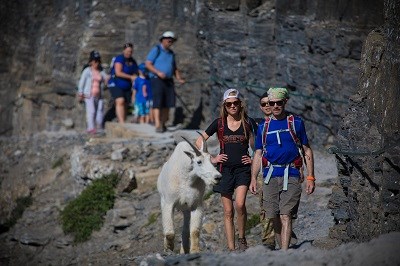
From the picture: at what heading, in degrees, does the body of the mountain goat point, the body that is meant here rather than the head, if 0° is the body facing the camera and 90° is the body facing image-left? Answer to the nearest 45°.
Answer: approximately 0°

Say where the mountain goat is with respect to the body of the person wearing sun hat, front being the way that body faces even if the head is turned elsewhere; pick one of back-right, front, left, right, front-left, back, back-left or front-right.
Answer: front-right

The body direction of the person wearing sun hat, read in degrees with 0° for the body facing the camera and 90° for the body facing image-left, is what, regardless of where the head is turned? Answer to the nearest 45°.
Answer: approximately 315°

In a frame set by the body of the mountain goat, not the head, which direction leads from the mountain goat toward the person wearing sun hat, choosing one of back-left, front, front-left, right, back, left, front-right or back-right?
back

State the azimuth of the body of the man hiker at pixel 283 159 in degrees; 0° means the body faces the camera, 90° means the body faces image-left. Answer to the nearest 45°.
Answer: approximately 0°

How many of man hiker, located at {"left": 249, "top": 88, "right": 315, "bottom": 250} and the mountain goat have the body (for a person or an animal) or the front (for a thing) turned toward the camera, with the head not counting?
2
